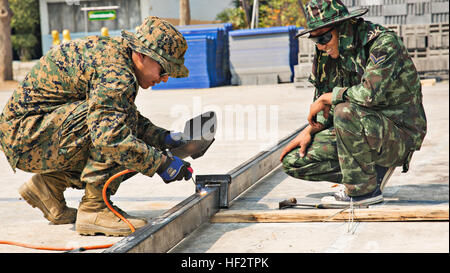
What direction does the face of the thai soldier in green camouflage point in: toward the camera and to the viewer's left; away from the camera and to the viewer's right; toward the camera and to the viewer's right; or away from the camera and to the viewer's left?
toward the camera and to the viewer's left

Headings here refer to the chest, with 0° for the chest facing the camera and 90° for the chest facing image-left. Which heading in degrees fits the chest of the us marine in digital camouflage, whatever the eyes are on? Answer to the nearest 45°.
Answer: approximately 270°

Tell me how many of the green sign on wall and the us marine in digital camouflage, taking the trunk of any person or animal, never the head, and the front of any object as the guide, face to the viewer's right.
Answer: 1

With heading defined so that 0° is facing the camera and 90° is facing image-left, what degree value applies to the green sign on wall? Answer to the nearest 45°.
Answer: approximately 0°

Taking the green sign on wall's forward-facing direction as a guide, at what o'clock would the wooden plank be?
The wooden plank is roughly at 12 o'clock from the green sign on wall.

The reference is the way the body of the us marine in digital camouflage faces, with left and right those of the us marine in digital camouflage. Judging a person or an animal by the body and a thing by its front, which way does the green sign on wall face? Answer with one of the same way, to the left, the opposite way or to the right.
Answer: to the right

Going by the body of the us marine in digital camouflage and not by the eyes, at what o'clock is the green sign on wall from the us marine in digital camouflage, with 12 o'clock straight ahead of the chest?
The green sign on wall is roughly at 9 o'clock from the us marine in digital camouflage.

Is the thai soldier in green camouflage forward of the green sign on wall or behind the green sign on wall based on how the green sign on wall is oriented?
forward

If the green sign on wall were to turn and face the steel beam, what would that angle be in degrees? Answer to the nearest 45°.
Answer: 0° — it already faces it

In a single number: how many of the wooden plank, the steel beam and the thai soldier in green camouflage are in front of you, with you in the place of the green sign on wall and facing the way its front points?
3
